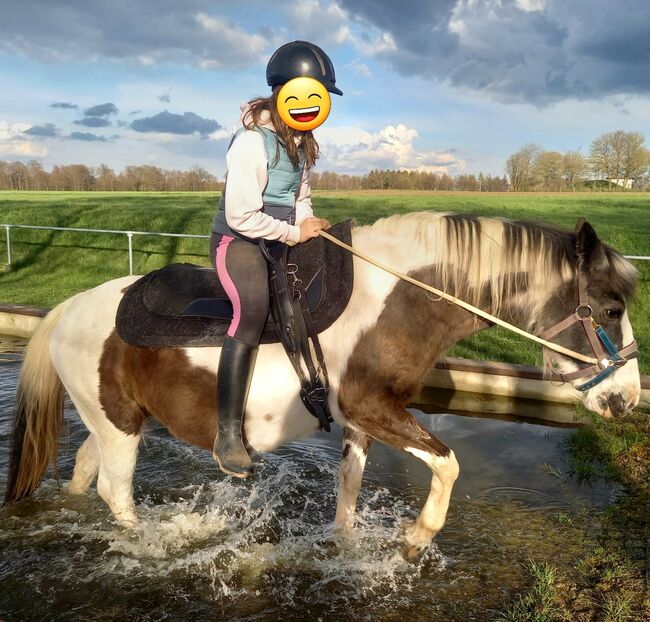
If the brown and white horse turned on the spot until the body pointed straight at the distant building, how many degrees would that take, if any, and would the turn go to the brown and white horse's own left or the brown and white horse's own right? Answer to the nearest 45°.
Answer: approximately 45° to the brown and white horse's own left

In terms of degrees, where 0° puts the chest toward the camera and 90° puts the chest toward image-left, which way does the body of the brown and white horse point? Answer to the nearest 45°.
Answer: approximately 270°

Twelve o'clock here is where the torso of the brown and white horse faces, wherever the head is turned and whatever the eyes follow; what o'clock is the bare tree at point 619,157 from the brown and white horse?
The bare tree is roughly at 10 o'clock from the brown and white horse.

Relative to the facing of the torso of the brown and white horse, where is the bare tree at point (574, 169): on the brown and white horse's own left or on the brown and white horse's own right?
on the brown and white horse's own left

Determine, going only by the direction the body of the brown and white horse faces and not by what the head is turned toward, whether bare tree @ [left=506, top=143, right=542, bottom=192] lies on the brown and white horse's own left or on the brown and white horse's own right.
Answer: on the brown and white horse's own left
